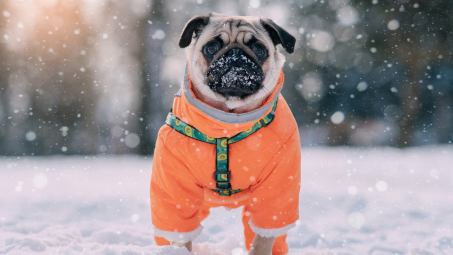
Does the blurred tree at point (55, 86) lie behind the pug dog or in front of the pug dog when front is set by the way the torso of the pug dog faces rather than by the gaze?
behind

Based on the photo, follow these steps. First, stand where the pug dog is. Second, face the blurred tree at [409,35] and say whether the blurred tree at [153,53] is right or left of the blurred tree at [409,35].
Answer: left

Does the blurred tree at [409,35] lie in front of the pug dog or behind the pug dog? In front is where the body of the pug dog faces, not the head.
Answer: behind

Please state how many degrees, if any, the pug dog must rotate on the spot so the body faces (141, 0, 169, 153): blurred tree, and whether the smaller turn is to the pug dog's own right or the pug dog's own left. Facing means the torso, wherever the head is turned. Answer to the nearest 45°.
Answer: approximately 180°

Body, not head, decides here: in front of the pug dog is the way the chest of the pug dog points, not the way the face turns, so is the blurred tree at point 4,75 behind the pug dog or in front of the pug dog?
behind

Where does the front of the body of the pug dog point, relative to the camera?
toward the camera

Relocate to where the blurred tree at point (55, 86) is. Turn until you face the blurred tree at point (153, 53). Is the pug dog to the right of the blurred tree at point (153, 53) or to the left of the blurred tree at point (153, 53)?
right

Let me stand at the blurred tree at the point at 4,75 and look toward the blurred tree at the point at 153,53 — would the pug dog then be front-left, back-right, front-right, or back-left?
front-right
